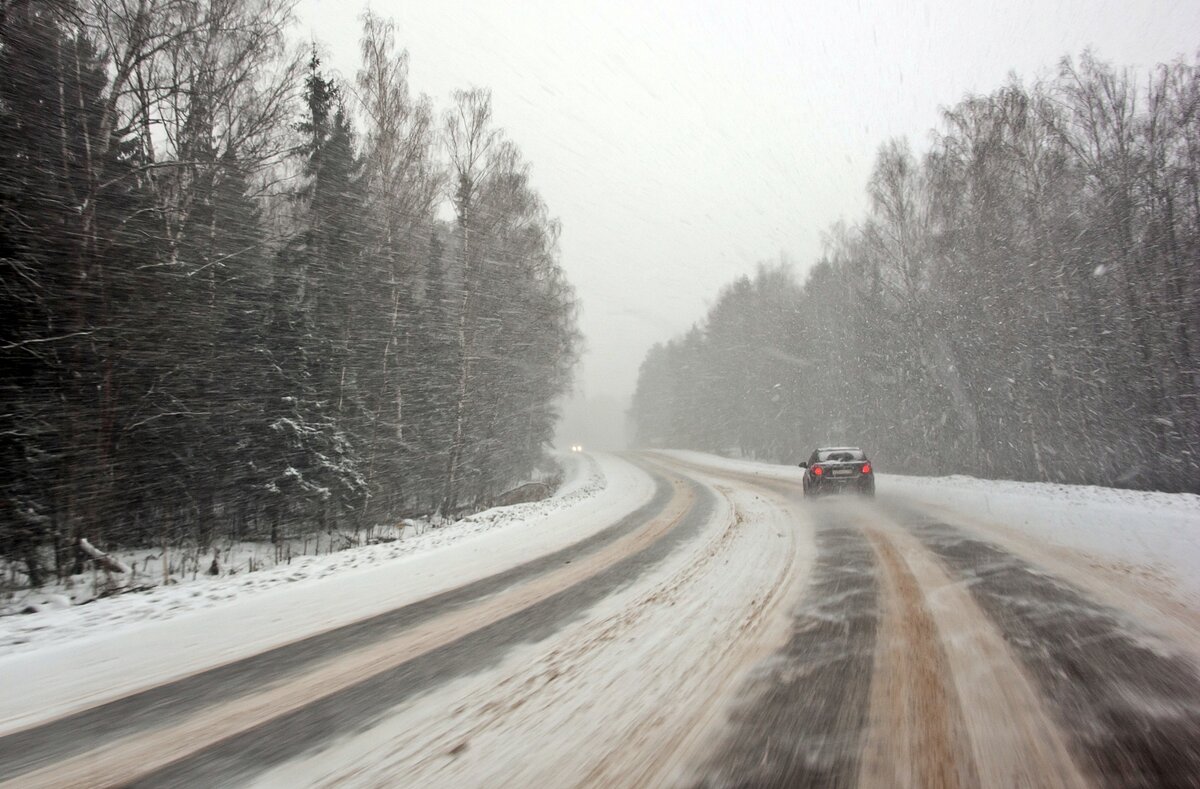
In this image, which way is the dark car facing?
away from the camera
